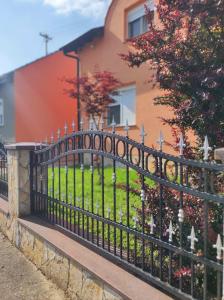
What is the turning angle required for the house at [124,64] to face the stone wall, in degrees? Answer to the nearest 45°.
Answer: approximately 45° to its left

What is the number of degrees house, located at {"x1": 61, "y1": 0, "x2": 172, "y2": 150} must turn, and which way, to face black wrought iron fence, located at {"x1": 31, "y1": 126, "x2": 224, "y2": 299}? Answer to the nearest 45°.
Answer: approximately 45° to its left

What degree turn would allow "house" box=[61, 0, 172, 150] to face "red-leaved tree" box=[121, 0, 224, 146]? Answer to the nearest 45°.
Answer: approximately 45° to its left
